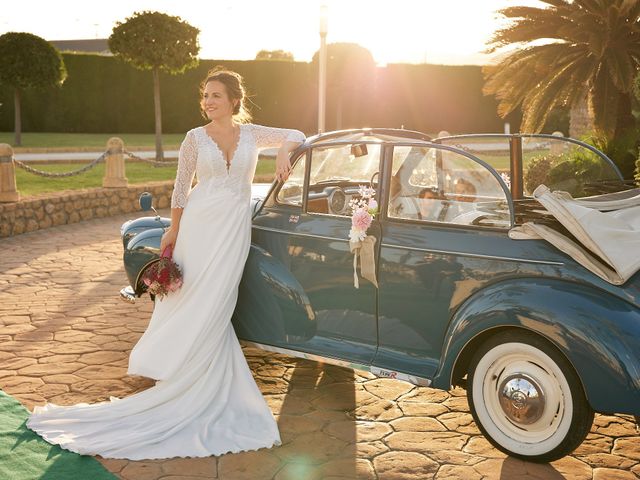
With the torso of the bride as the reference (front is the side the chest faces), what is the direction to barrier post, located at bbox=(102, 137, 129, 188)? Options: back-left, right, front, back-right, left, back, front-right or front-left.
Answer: back

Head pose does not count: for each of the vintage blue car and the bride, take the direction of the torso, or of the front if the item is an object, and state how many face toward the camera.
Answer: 1

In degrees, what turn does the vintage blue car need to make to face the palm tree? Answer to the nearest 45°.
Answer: approximately 45° to its right

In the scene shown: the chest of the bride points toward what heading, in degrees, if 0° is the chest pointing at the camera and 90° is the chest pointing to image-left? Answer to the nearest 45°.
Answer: approximately 0°

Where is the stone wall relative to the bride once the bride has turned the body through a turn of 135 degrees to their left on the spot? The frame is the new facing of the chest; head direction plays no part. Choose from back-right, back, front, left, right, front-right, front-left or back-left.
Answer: front-left

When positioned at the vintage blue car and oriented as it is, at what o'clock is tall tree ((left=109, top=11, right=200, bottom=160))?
The tall tree is roughly at 1 o'clock from the vintage blue car.

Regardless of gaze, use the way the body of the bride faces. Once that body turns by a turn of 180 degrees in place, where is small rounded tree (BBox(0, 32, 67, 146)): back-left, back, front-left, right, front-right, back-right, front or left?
front

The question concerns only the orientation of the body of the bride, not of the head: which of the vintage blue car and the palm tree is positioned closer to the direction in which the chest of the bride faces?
the vintage blue car

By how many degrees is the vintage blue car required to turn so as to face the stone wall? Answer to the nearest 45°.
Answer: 0° — it already faces it

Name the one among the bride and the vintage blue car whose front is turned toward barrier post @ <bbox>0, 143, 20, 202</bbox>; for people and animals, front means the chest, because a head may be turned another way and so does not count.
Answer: the vintage blue car

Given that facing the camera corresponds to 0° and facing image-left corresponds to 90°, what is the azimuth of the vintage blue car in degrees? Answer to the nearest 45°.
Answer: approximately 135°

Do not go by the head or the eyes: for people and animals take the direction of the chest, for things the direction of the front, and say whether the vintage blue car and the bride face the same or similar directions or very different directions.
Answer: very different directions

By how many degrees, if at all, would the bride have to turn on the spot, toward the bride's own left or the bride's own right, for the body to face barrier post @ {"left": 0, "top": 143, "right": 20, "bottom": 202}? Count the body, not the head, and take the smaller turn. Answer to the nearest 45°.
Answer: approximately 180°
